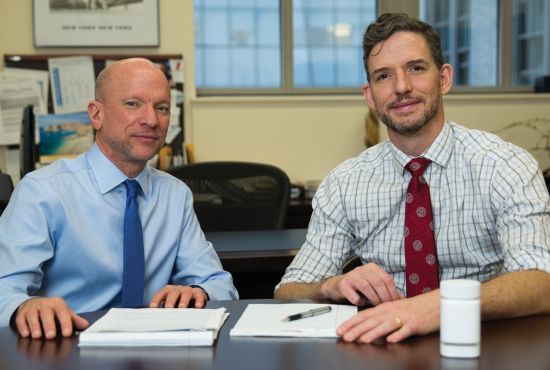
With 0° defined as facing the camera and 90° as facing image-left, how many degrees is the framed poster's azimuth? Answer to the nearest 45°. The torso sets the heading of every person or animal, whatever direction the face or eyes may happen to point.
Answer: approximately 0°

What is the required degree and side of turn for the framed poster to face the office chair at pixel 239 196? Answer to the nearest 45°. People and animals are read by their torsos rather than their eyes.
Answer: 0° — it already faces it

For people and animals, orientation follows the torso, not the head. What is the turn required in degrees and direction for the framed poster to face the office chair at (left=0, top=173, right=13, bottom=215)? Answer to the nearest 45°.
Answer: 0° — it already faces it

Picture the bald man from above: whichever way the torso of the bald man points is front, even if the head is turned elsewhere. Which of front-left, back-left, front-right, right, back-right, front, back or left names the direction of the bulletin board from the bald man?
back-left

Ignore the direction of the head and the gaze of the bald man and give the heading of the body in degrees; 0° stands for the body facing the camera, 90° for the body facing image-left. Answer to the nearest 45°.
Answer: approximately 315°

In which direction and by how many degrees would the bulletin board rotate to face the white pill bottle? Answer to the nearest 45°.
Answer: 0° — it already faces it

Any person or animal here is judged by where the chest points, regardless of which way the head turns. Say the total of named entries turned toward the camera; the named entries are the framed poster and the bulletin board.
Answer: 2
